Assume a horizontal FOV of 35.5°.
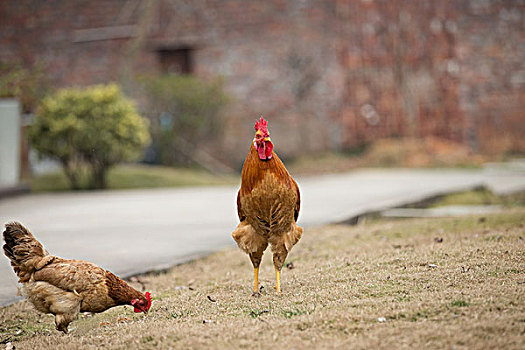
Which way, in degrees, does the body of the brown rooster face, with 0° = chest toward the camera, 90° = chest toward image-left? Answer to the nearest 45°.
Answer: approximately 0°

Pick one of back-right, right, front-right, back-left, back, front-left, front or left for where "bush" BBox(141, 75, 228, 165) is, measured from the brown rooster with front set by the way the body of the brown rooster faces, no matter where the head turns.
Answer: back

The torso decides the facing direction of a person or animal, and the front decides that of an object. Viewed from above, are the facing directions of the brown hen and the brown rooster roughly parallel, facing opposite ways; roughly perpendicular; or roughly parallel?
roughly perpendicular

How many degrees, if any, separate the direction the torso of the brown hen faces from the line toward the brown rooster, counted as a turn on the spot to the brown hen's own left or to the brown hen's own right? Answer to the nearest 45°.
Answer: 0° — it already faces it

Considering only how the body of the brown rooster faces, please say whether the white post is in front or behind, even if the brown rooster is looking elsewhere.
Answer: behind

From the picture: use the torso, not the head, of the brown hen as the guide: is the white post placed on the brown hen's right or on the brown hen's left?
on the brown hen's left

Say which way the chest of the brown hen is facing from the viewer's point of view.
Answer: to the viewer's right

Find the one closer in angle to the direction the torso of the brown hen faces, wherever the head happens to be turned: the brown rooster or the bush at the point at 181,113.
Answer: the brown rooster

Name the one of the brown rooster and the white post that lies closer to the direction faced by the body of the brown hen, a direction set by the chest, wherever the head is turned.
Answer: the brown rooster

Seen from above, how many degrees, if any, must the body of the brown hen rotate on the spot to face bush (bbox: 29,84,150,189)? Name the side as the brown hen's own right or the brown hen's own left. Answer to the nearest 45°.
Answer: approximately 90° to the brown hen's own left

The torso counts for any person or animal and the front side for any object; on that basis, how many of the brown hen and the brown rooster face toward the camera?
1
